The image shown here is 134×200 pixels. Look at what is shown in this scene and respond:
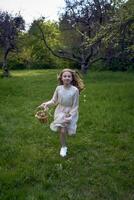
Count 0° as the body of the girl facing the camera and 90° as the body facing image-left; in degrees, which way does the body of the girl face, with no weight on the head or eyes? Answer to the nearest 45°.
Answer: approximately 0°

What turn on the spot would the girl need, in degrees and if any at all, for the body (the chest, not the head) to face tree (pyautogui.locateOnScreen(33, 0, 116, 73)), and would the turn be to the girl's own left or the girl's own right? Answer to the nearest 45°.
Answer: approximately 180°

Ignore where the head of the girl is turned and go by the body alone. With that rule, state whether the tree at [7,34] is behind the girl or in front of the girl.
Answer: behind
